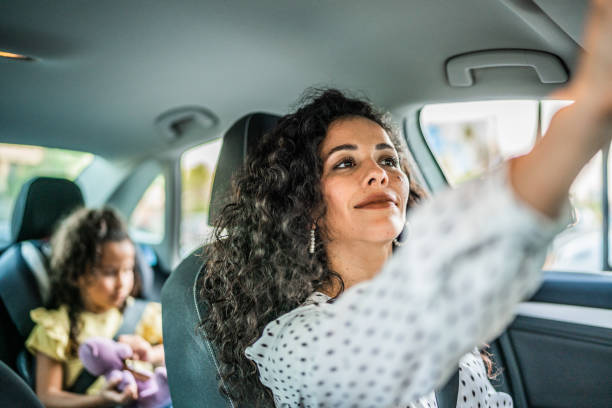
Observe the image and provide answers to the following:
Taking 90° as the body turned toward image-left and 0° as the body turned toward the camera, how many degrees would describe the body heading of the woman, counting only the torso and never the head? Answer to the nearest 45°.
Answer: approximately 315°

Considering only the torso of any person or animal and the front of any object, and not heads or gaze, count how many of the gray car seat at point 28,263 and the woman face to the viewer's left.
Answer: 0

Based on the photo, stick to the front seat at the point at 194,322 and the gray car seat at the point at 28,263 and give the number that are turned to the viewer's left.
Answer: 0

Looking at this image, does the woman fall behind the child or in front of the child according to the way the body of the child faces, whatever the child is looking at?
in front

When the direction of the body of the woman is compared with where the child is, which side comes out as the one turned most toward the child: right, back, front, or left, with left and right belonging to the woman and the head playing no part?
back

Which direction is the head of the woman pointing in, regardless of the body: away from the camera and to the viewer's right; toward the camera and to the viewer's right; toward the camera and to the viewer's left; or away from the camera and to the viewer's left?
toward the camera and to the viewer's right

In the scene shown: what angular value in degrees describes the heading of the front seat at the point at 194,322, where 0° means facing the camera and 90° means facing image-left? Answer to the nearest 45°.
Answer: approximately 315°

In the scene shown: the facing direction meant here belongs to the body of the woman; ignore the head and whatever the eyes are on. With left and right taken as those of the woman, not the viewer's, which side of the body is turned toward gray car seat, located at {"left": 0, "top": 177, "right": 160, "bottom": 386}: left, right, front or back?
back
